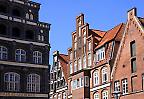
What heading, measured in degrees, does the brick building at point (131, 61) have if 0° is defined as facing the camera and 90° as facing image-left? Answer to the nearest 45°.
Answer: approximately 45°
